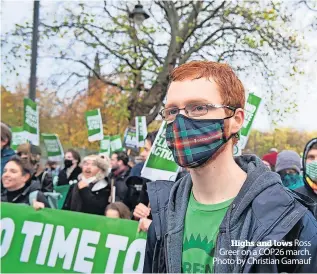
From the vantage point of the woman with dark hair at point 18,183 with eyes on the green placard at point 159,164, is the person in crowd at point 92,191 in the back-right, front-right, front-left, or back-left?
front-left

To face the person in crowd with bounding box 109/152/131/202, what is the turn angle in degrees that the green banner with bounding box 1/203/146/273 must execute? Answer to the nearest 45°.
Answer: approximately 180°

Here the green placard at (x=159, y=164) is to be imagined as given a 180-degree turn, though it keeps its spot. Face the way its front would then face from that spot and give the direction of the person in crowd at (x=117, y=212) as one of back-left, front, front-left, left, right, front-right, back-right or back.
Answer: back-left

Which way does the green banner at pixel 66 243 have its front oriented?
toward the camera

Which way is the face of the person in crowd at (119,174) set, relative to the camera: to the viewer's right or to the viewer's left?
to the viewer's left

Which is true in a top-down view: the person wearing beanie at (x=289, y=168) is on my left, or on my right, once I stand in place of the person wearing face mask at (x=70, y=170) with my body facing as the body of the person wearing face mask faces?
on my left

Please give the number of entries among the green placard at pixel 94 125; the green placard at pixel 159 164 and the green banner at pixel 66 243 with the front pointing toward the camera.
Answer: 3

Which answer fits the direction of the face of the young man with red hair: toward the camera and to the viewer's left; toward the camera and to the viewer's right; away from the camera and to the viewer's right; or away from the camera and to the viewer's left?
toward the camera and to the viewer's left

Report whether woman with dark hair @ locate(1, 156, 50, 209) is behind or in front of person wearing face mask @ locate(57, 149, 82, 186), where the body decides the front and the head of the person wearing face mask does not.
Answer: in front

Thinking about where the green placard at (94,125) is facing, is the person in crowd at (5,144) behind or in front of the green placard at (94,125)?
in front

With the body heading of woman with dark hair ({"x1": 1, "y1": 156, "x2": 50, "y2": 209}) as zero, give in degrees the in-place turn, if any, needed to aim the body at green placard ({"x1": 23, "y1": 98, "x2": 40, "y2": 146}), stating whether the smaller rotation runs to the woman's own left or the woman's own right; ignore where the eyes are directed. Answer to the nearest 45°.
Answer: approximately 135° to the woman's own right

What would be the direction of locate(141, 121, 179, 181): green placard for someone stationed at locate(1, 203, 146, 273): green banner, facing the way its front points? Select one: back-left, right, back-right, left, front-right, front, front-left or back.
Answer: back-left

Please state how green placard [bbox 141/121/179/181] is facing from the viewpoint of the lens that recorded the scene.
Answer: facing the viewer

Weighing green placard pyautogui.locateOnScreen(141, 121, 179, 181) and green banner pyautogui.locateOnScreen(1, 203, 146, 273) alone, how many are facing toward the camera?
2

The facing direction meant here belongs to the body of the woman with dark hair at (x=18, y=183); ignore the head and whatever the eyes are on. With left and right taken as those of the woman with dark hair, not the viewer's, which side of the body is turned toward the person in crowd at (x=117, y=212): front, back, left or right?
left

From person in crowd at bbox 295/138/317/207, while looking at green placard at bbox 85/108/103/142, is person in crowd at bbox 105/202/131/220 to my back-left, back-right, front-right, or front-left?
front-left

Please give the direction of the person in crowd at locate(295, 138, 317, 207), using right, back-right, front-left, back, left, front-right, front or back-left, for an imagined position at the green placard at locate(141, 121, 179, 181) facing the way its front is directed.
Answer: front-left

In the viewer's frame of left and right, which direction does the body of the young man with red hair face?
facing the viewer and to the left of the viewer

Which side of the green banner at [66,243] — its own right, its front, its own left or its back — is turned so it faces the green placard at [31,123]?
back

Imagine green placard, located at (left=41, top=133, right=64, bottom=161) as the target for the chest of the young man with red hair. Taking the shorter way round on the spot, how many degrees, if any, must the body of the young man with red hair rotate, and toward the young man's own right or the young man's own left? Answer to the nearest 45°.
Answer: approximately 90° to the young man's own right
